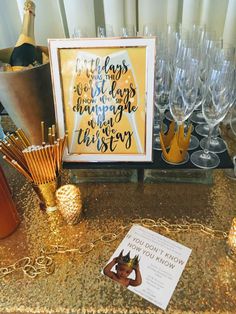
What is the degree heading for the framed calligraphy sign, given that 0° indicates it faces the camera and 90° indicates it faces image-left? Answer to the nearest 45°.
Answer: approximately 0°
